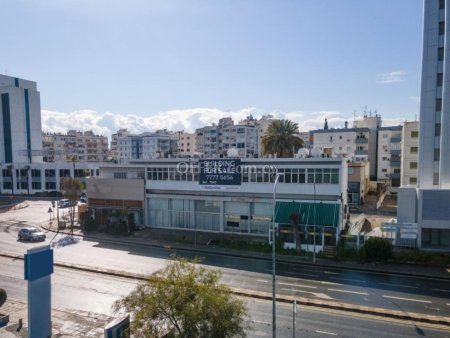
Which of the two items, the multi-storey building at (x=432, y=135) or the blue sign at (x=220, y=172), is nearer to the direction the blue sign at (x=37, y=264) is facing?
the multi-storey building

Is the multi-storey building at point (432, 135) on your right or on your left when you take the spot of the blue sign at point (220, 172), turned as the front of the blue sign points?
on your left

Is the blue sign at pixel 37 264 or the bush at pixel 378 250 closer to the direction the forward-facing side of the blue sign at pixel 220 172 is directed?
the blue sign

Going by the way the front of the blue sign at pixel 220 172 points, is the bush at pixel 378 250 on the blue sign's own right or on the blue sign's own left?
on the blue sign's own left

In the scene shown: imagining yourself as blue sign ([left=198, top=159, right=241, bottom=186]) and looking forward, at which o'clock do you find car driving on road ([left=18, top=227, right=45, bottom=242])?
The car driving on road is roughly at 3 o'clock from the blue sign.

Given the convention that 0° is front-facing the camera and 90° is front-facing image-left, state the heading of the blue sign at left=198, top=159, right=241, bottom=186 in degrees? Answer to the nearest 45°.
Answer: approximately 0°

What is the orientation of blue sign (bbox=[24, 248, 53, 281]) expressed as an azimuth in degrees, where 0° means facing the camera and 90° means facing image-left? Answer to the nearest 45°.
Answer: approximately 315°

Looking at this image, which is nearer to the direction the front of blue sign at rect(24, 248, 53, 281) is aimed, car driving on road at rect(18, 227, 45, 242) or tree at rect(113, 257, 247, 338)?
the tree

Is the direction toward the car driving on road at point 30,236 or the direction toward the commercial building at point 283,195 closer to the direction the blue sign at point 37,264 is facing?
the commercial building
